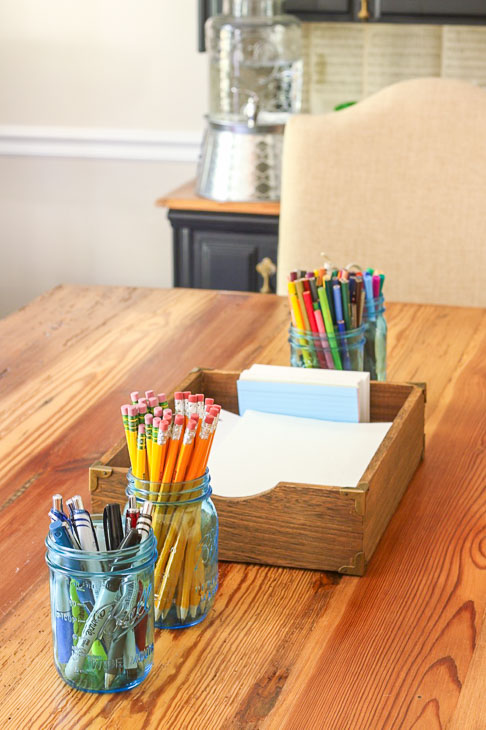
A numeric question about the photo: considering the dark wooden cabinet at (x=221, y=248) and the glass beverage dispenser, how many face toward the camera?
2

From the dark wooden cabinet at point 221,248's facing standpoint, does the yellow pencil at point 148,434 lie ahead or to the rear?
ahead

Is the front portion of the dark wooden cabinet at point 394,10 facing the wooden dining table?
yes

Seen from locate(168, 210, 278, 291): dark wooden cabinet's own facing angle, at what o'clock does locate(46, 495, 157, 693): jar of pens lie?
The jar of pens is roughly at 12 o'clock from the dark wooden cabinet.

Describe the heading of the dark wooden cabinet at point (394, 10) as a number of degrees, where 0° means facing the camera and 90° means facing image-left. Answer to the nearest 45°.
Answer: approximately 0°

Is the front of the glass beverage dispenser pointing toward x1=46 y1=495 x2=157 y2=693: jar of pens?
yes

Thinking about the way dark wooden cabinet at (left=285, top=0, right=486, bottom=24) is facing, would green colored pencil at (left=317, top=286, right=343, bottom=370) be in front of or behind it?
in front

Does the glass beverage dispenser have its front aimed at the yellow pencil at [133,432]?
yes
